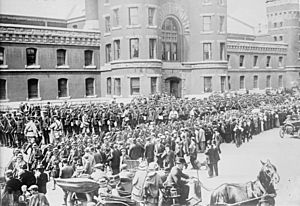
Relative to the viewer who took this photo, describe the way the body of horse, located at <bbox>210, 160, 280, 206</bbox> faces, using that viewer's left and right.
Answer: facing to the right of the viewer

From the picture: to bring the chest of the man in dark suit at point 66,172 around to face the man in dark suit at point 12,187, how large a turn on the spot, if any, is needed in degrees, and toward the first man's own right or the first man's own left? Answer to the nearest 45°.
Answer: approximately 90° to the first man's own left

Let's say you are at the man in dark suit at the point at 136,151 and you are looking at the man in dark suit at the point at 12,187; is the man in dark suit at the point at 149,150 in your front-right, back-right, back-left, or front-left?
back-left

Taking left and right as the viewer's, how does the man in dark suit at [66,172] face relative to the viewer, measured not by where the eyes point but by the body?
facing away from the viewer

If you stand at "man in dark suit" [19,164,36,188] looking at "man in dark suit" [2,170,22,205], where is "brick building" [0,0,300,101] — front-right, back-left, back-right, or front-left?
back-right

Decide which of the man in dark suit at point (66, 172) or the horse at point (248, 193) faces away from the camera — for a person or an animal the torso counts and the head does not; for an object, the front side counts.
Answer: the man in dark suit

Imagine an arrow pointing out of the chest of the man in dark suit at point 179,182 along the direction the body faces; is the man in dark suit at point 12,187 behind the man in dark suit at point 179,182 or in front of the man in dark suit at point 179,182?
behind

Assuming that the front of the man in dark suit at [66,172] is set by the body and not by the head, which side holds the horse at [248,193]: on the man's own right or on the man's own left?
on the man's own right

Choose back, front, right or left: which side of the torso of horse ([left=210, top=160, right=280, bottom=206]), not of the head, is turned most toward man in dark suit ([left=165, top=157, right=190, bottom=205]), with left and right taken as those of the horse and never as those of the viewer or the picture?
back
